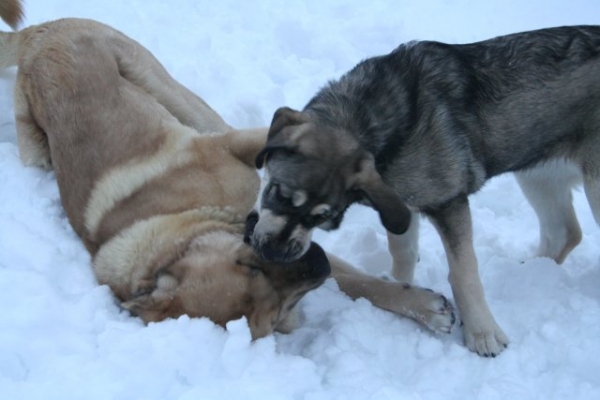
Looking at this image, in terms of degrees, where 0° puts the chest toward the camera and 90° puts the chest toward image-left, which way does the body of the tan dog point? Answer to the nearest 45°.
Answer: approximately 315°

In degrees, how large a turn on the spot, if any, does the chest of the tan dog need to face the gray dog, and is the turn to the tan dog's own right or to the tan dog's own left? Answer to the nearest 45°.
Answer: approximately 45° to the tan dog's own left
